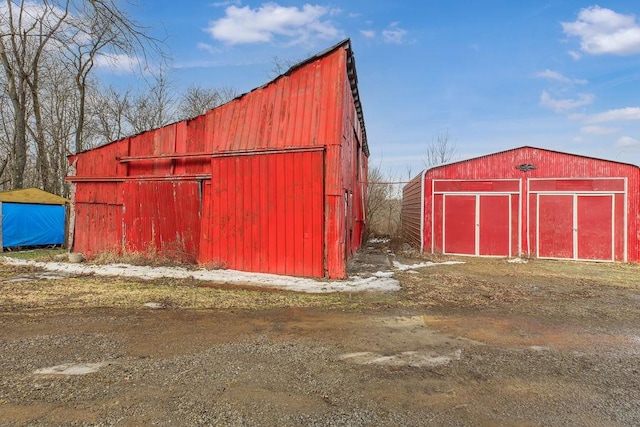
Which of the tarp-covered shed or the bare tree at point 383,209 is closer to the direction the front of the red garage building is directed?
the tarp-covered shed

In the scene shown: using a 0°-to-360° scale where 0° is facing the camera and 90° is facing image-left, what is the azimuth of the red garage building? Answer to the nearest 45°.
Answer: approximately 0°

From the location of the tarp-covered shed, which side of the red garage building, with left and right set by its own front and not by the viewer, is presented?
right

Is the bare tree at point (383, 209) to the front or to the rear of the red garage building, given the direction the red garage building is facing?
to the rear
